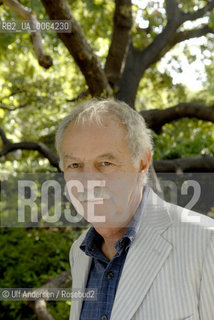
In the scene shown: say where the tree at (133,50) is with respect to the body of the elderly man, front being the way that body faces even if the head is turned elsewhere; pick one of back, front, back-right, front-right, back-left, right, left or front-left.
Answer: back-right

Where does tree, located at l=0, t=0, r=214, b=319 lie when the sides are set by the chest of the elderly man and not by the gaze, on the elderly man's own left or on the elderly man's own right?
on the elderly man's own right

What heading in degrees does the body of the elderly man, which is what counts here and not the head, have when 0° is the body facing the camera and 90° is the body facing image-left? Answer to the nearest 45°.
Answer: approximately 45°
